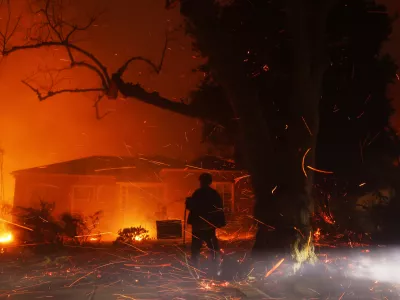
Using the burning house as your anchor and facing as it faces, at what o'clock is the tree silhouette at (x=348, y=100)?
The tree silhouette is roughly at 11 o'clock from the burning house.

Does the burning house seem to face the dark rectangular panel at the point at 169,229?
yes

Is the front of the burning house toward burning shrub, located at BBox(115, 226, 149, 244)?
yes

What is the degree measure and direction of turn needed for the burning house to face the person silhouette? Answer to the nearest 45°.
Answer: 0° — it already faces it

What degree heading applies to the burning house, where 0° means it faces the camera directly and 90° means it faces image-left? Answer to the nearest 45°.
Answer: approximately 0°

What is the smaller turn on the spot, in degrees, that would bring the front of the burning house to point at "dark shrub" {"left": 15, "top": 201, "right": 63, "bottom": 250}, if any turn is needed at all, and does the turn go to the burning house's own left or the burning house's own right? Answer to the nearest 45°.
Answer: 0° — it already faces it
